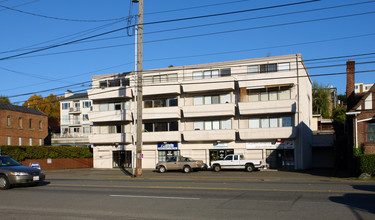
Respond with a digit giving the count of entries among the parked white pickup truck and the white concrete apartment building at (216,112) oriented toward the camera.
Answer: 1

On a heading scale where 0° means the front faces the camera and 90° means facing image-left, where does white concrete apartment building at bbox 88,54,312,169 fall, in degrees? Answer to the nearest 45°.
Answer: approximately 0°
